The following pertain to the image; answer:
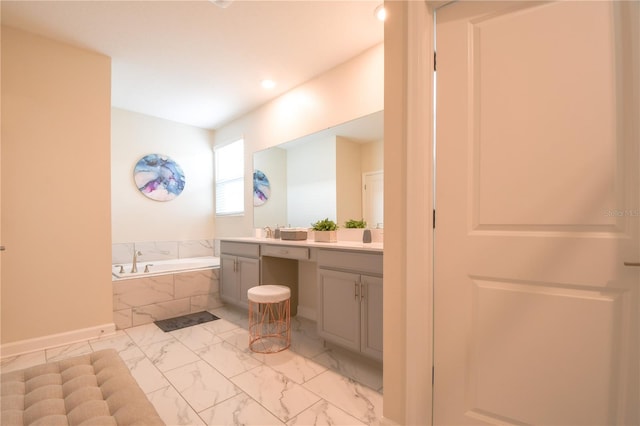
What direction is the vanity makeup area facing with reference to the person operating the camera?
facing the viewer and to the left of the viewer

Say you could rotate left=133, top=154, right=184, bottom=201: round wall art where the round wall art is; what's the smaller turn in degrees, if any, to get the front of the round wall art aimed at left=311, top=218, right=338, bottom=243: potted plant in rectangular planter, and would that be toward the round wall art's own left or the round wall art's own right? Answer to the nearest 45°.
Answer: approximately 45° to the round wall art's own left

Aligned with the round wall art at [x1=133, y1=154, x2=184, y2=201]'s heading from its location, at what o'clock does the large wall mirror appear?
The large wall mirror is roughly at 11 o'clock from the round wall art.

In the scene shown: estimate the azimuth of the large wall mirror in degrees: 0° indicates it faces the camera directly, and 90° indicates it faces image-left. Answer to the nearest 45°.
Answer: approximately 45°

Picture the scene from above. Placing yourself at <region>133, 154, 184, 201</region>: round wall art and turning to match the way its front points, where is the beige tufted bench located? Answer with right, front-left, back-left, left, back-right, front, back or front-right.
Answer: front

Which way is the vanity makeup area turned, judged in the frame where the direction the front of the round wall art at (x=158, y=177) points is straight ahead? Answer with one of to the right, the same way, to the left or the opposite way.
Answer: to the right

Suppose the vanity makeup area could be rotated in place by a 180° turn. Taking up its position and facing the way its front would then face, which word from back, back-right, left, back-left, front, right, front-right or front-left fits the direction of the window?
left

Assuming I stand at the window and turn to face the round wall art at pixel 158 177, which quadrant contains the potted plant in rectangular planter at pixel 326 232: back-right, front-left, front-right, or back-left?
back-left

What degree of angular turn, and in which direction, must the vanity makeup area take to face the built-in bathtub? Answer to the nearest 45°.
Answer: approximately 45° to its right

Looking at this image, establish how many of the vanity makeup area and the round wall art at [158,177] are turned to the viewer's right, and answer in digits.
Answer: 0

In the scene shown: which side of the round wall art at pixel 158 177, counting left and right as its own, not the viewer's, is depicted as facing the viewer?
front

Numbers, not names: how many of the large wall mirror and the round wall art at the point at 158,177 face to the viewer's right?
0
